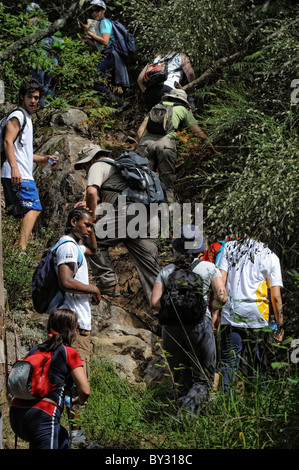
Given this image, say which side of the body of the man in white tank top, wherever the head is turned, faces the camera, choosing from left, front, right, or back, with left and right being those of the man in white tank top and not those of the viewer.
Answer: right

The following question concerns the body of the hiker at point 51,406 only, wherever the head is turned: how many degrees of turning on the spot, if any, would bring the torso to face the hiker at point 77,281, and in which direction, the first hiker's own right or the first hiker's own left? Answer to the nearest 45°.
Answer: approximately 45° to the first hiker's own left

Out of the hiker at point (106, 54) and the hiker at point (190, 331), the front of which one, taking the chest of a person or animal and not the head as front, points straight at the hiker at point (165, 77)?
the hiker at point (190, 331)

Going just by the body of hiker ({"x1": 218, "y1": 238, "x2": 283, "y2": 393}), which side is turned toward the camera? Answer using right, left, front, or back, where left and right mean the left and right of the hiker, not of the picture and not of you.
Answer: back

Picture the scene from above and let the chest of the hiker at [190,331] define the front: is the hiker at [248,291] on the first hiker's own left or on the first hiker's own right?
on the first hiker's own right

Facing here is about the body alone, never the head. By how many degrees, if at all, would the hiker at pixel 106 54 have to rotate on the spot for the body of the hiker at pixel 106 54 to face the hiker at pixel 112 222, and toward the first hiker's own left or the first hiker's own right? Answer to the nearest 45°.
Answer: approximately 90° to the first hiker's own left

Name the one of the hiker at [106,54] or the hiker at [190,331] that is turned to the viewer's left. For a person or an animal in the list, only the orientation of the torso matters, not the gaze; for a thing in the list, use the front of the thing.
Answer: the hiker at [106,54]

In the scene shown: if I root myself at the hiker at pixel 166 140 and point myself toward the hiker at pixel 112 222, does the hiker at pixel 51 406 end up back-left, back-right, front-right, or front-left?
front-left

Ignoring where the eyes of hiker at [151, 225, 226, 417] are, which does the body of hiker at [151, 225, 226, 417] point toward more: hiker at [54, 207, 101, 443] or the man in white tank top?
the man in white tank top

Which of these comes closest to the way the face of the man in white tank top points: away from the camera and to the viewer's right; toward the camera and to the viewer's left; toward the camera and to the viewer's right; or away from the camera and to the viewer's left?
toward the camera and to the viewer's right

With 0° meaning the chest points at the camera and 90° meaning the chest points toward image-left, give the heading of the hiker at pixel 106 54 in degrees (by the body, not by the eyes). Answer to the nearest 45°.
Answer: approximately 90°

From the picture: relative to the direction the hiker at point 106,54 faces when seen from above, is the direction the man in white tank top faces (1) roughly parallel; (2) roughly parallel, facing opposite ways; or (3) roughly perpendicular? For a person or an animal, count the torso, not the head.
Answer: roughly parallel, facing opposite ways

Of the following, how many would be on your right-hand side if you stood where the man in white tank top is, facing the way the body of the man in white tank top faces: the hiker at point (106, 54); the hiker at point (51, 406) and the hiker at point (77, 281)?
2

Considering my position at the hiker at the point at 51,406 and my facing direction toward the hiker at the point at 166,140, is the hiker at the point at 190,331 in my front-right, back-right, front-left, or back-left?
front-right

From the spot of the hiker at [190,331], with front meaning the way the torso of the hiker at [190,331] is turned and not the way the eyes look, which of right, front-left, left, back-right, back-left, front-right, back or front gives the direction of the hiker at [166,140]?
front

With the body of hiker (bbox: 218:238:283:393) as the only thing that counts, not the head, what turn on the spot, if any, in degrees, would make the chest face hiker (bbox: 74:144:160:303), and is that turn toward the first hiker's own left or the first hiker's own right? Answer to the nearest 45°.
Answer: approximately 45° to the first hiker's own left
